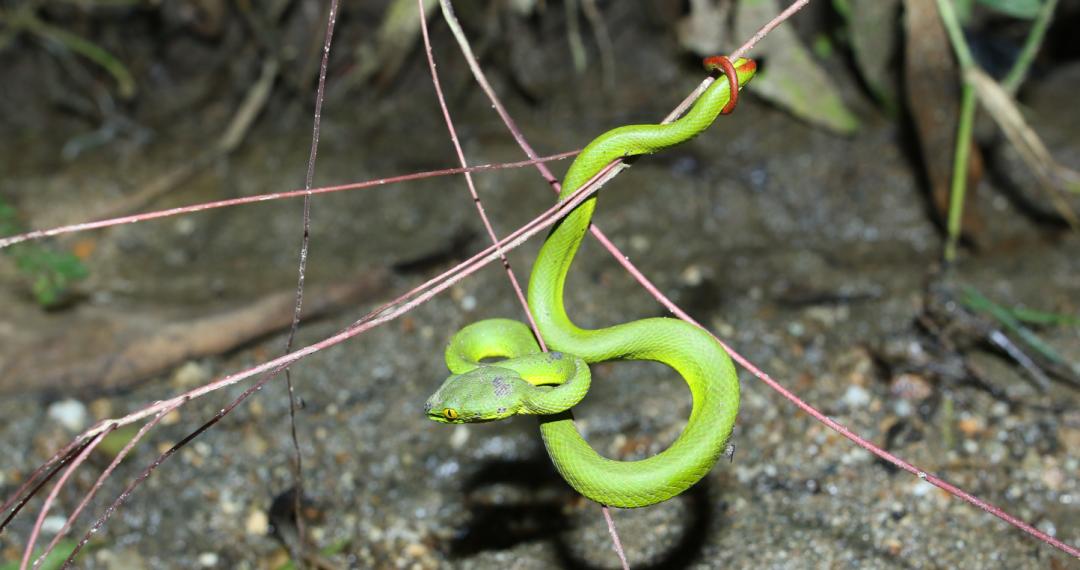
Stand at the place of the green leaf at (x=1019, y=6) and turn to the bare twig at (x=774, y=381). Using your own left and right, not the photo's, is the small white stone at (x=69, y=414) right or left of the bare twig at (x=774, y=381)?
right

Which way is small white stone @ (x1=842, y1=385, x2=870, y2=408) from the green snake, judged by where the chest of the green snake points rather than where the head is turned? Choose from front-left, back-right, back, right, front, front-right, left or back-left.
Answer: back-right

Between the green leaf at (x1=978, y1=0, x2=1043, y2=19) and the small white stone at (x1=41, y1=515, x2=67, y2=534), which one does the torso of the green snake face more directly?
the small white stone

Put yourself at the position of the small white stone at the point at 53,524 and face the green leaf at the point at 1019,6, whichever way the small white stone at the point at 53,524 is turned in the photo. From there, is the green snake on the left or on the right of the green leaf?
right

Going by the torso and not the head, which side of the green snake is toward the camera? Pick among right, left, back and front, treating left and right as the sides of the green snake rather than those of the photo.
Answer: left
